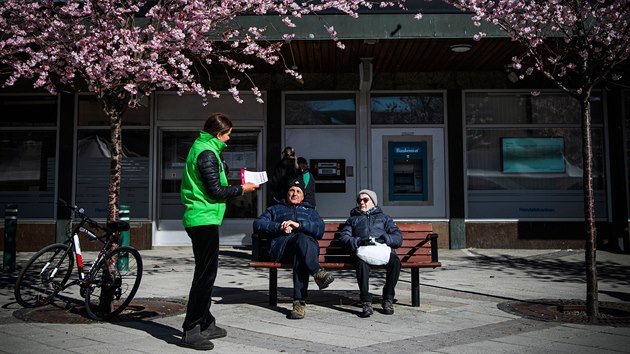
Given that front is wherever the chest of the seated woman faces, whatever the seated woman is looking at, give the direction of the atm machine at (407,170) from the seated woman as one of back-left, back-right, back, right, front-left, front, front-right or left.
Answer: back

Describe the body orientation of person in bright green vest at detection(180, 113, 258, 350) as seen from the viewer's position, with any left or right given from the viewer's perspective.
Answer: facing to the right of the viewer

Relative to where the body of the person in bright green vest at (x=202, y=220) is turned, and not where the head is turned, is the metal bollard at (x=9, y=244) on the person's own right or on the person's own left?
on the person's own left

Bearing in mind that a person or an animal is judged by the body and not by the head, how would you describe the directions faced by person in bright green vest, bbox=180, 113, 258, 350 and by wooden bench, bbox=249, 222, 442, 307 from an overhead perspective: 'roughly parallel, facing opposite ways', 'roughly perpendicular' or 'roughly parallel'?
roughly perpendicular

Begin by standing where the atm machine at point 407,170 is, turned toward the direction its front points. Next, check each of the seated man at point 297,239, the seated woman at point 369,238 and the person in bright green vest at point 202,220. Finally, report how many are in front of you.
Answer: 3

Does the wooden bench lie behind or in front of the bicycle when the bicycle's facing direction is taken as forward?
behind

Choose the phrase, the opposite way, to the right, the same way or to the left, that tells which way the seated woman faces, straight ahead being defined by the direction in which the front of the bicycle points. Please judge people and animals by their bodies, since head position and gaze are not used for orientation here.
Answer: to the left

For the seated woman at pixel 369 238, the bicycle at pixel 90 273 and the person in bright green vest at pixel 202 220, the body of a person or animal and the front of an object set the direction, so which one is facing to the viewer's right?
the person in bright green vest

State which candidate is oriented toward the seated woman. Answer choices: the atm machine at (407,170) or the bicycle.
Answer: the atm machine

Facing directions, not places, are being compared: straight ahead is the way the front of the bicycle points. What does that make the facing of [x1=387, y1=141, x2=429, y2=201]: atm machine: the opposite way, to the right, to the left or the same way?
to the left
